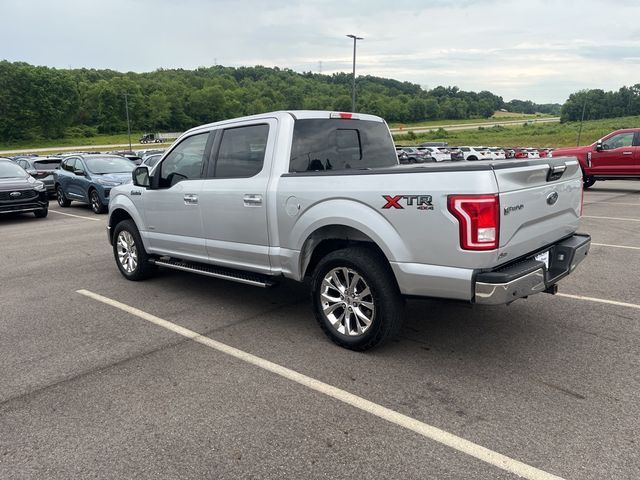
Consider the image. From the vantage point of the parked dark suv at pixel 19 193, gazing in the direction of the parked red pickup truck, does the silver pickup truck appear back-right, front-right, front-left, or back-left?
front-right

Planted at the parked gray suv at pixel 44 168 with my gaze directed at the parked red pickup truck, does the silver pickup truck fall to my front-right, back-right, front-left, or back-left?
front-right

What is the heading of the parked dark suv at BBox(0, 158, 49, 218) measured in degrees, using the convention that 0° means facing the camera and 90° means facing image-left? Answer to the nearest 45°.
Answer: approximately 315°

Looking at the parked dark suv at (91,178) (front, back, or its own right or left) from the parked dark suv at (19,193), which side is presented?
right

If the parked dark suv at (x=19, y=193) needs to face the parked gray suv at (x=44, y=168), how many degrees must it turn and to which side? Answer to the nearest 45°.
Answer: approximately 135° to its left

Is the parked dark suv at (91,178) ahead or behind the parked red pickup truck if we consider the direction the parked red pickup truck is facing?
ahead

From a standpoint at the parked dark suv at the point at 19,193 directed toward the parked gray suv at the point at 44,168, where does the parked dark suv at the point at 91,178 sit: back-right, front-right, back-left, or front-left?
front-right

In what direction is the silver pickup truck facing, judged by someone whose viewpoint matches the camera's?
facing away from the viewer and to the left of the viewer

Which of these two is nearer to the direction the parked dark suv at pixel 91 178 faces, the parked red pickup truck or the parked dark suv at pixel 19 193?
the parked red pickup truck

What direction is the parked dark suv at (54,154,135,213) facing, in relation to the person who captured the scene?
facing the viewer and to the right of the viewer
